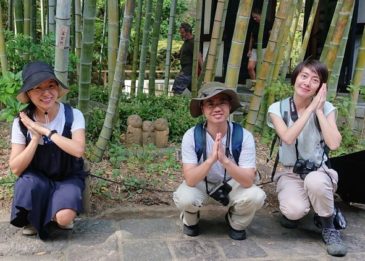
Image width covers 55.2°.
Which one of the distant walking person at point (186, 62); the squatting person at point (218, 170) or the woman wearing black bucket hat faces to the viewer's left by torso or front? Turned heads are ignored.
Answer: the distant walking person

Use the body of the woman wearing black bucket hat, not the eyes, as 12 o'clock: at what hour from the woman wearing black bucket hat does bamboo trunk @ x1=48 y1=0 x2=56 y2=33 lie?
The bamboo trunk is roughly at 6 o'clock from the woman wearing black bucket hat.

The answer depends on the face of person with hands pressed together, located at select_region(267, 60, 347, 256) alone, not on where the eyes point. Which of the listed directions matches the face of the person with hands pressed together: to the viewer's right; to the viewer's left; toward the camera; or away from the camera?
toward the camera

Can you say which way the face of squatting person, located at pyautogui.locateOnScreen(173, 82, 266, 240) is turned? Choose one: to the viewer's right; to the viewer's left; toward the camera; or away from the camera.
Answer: toward the camera

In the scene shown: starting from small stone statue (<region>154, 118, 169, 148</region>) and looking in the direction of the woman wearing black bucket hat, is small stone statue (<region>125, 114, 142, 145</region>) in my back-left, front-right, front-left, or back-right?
front-right

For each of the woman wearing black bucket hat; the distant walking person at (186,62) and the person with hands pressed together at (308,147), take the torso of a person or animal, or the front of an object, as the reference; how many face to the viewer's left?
1

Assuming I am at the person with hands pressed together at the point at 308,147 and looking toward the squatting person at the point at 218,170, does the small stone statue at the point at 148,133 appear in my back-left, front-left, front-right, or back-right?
front-right

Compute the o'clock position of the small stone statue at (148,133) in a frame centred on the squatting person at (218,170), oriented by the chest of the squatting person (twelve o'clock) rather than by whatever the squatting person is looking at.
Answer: The small stone statue is roughly at 5 o'clock from the squatting person.

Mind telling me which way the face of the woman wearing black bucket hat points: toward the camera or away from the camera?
toward the camera

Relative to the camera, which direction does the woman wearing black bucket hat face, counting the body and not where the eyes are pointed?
toward the camera

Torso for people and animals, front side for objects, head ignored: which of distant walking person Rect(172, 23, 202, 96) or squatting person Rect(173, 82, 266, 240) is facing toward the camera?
the squatting person

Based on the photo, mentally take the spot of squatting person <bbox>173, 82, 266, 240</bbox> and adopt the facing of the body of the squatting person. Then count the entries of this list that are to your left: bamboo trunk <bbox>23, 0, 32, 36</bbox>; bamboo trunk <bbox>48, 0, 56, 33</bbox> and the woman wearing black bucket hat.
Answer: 0

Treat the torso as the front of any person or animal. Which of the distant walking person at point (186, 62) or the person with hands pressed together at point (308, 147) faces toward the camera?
the person with hands pressed together

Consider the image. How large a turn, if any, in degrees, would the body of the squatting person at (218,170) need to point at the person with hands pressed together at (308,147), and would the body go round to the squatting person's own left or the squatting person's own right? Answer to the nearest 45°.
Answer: approximately 135° to the squatting person's own left

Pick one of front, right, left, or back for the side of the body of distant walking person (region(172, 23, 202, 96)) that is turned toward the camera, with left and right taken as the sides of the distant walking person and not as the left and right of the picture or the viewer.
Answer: left

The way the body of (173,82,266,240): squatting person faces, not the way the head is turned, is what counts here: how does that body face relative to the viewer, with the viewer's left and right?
facing the viewer
